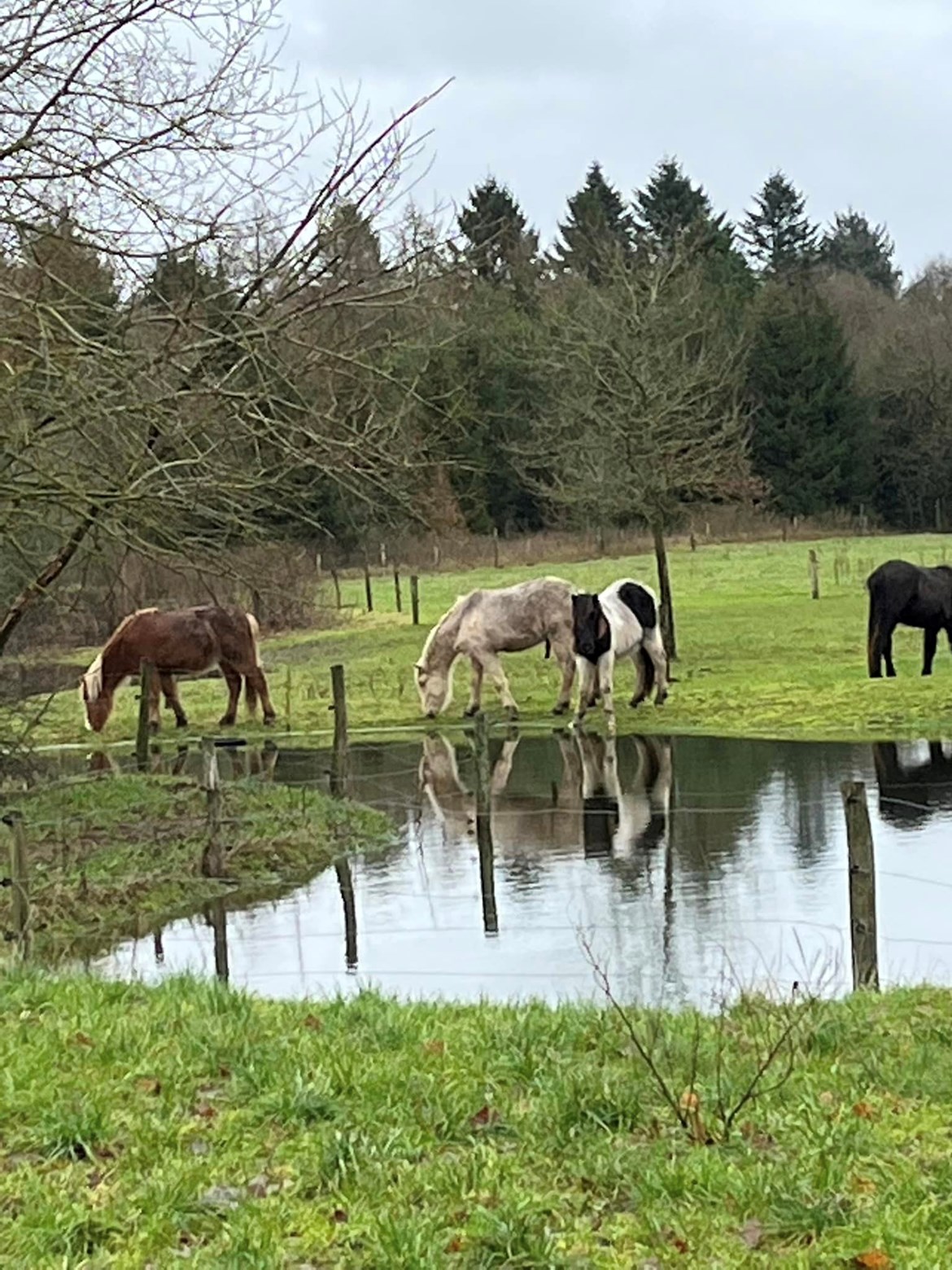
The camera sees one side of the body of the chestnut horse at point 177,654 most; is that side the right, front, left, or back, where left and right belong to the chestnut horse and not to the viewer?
left

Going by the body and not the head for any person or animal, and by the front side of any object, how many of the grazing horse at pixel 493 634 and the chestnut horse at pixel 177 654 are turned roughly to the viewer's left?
2

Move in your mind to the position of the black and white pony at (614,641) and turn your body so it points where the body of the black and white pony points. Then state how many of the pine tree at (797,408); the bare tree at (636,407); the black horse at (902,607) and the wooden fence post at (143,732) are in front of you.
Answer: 1

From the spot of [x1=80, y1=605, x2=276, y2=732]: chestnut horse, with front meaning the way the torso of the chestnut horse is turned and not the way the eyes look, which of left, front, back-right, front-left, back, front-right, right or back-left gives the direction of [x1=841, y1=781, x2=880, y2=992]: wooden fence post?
left

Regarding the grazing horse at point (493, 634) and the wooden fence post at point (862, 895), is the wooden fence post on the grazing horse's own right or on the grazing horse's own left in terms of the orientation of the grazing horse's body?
on the grazing horse's own left

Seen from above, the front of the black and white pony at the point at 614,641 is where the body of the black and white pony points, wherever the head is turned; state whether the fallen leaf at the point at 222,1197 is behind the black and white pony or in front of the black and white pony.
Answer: in front

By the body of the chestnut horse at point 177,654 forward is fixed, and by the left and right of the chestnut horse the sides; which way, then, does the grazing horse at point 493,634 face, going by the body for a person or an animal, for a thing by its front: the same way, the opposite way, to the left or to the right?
the same way

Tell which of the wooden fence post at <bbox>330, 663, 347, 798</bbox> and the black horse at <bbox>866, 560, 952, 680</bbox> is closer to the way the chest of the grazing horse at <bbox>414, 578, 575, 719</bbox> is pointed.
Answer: the wooden fence post

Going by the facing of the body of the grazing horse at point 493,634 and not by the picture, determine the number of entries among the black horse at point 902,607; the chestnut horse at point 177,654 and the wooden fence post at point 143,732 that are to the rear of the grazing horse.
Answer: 1

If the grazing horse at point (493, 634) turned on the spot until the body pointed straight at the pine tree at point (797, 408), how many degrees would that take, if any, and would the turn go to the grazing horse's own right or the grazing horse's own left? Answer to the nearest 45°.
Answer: approximately 90° to the grazing horse's own right

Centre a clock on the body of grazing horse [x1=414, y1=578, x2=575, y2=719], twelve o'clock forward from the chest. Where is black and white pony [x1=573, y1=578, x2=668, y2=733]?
The black and white pony is roughly at 7 o'clock from the grazing horse.

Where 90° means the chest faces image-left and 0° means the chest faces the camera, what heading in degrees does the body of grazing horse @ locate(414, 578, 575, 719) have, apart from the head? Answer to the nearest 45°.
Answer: approximately 90°

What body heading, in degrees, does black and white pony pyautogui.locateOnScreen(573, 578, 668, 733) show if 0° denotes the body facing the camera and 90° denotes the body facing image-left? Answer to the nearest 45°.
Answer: approximately 45°

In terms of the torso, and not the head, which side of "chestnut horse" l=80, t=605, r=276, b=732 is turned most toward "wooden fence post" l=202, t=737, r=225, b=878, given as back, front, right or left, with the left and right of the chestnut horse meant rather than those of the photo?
left

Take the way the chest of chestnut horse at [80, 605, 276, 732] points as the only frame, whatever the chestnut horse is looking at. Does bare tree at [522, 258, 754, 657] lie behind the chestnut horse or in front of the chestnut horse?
behind
